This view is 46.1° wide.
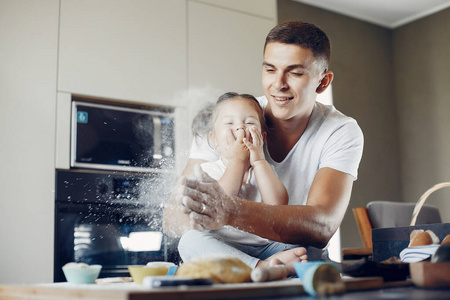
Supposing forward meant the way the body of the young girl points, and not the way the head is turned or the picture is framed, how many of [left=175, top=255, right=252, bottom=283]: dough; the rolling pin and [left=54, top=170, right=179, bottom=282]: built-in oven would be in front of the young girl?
2

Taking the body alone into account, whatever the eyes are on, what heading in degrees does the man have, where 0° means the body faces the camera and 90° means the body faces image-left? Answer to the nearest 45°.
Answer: approximately 45°

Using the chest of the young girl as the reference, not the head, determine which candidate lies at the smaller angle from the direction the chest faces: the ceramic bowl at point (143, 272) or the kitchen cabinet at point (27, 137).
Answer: the ceramic bowl

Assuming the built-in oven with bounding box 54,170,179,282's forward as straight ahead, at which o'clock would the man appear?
The man is roughly at 11 o'clock from the built-in oven.

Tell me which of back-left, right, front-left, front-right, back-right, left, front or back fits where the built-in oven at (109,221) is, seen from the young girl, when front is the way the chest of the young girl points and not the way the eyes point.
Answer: back-right

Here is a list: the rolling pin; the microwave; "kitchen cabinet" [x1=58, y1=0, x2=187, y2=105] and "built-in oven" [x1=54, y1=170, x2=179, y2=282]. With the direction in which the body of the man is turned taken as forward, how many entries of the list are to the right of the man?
3

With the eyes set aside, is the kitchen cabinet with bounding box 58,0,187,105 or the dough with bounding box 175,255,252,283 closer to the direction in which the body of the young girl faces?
the dough

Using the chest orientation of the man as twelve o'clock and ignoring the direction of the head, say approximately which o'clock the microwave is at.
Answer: The microwave is roughly at 3 o'clock from the man.

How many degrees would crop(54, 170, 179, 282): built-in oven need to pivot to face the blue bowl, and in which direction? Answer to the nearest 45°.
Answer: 0° — it already faces it

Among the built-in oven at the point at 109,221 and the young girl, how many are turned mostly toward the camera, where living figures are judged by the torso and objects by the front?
2
